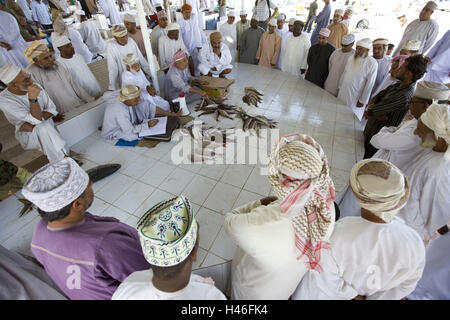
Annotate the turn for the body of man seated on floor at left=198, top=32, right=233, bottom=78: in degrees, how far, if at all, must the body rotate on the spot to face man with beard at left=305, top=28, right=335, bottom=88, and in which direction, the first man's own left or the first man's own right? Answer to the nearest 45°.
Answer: approximately 90° to the first man's own left

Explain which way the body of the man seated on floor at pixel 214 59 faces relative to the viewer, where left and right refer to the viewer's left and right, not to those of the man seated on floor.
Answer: facing the viewer

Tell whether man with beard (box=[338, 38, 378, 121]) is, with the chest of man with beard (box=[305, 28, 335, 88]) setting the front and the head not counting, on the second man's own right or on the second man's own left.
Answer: on the second man's own left

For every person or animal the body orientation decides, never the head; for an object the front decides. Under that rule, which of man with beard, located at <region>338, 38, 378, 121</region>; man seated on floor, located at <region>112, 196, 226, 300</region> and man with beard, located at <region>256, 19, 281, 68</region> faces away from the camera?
the man seated on floor

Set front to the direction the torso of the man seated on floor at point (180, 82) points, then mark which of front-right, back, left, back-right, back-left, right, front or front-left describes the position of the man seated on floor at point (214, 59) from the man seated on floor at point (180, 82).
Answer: left

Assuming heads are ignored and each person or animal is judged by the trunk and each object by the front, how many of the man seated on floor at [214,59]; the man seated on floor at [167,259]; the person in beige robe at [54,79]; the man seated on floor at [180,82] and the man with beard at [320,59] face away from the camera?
1

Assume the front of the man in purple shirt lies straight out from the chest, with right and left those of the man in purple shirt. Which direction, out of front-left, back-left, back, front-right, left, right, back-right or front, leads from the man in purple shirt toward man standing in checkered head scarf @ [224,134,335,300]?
right

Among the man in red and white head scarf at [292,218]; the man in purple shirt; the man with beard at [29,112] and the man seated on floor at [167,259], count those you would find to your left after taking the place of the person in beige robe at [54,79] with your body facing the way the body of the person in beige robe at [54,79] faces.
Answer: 0

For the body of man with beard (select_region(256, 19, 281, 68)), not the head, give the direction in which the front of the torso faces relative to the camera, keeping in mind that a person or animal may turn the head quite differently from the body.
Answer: toward the camera

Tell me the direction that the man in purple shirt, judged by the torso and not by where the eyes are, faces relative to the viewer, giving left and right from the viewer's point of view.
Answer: facing away from the viewer and to the right of the viewer

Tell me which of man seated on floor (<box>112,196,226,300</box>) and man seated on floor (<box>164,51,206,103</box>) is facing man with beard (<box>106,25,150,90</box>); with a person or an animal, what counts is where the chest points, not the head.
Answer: man seated on floor (<box>112,196,226,300</box>)

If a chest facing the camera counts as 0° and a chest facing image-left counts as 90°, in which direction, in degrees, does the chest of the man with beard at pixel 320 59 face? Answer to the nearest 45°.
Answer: approximately 45°

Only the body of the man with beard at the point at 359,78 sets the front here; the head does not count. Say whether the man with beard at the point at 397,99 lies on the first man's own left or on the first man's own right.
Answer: on the first man's own left

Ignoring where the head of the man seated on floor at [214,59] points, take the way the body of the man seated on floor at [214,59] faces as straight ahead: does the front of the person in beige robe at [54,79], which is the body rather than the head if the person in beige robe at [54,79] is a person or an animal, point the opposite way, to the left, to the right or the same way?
to the left

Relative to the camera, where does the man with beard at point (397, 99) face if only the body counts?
to the viewer's left

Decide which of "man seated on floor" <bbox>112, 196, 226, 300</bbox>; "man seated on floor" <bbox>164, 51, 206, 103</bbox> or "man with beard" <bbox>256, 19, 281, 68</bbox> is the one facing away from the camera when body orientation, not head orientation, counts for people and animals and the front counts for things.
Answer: "man seated on floor" <bbox>112, 196, 226, 300</bbox>

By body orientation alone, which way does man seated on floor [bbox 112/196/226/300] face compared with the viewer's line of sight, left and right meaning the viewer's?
facing away from the viewer

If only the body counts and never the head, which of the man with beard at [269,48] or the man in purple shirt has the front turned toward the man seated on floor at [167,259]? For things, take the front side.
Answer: the man with beard

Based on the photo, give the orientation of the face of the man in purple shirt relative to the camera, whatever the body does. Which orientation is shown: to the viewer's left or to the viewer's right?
to the viewer's right
